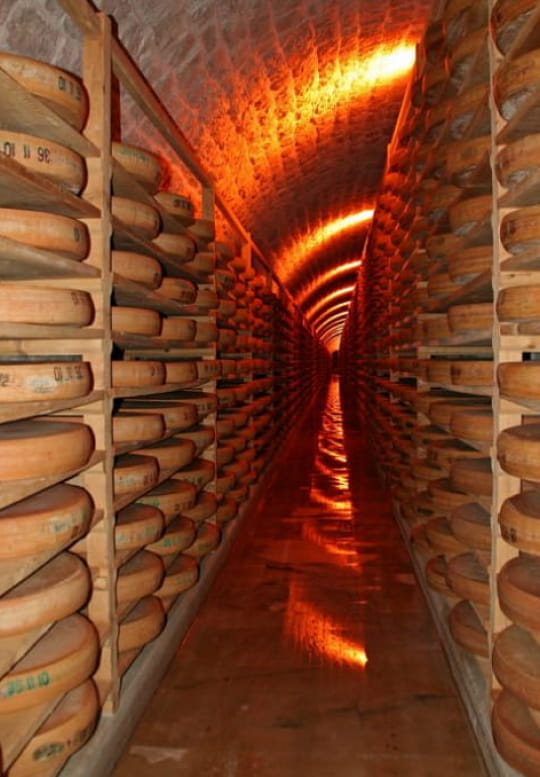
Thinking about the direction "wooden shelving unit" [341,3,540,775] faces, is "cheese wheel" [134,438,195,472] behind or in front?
in front

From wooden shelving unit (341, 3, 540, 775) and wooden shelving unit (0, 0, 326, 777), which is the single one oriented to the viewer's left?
wooden shelving unit (341, 3, 540, 775)

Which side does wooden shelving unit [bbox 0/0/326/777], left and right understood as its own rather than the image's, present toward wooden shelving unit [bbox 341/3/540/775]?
front

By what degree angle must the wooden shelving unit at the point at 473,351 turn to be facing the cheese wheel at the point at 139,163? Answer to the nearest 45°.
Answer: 0° — it already faces it

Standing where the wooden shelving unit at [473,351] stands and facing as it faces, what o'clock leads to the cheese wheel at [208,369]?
The cheese wheel is roughly at 1 o'clock from the wooden shelving unit.

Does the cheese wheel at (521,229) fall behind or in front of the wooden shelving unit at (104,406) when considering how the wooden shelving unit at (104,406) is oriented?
in front

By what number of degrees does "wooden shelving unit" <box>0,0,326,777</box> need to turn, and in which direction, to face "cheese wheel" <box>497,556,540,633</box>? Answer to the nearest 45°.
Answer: approximately 45° to its right

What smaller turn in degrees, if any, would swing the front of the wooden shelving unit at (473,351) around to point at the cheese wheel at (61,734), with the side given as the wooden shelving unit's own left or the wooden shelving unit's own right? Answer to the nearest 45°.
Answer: approximately 45° to the wooden shelving unit's own left

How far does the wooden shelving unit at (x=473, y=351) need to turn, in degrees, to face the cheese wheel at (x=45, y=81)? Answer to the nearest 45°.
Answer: approximately 45° to its left

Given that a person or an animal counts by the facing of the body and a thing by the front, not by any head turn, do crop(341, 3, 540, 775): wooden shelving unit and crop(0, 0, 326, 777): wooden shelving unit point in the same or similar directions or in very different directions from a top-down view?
very different directions

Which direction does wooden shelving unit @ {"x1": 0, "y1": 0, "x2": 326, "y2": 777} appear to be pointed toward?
to the viewer's right

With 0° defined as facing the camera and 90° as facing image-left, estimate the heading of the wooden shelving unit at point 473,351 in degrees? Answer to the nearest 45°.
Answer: approximately 90°

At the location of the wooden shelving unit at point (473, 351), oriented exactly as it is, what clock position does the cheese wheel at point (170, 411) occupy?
The cheese wheel is roughly at 12 o'clock from the wooden shelving unit.

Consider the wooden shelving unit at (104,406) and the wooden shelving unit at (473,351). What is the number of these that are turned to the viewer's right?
1
